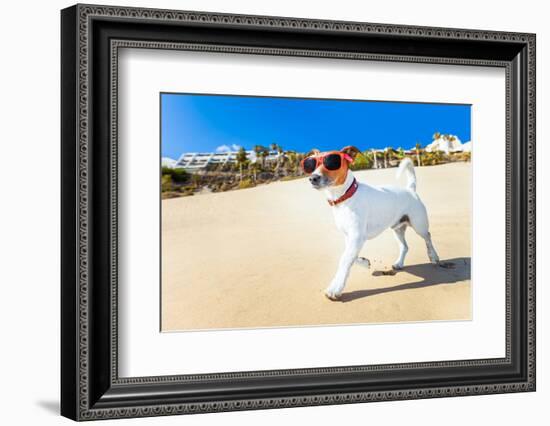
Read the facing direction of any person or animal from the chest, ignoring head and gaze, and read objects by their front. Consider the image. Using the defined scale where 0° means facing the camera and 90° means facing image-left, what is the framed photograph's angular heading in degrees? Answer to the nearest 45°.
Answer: approximately 315°
